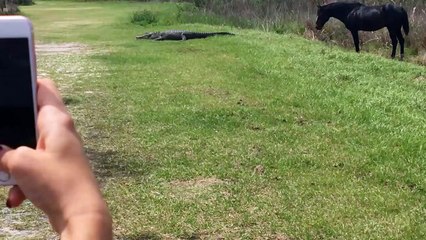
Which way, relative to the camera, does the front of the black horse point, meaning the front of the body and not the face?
to the viewer's left

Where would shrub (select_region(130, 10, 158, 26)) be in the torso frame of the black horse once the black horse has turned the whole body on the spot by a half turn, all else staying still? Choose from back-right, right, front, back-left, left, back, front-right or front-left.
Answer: back-left
